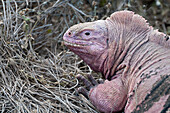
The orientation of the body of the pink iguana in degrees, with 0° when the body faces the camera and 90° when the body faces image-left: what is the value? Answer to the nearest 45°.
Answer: approximately 90°
